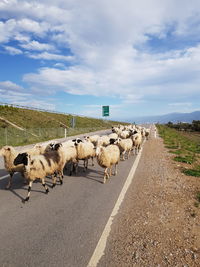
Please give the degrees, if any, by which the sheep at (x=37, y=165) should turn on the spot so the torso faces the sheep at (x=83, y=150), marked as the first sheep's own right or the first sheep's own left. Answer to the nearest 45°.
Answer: approximately 180°

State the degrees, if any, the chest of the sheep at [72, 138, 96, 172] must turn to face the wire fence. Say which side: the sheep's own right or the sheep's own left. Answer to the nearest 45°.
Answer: approximately 90° to the sheep's own right

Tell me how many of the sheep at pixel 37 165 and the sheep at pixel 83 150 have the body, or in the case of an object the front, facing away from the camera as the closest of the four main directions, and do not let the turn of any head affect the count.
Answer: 0

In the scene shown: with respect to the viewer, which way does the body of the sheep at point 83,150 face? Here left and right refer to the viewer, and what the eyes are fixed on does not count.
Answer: facing the viewer and to the left of the viewer

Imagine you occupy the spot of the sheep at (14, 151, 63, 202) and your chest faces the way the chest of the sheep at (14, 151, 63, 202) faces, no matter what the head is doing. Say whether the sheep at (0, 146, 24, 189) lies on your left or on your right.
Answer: on your right

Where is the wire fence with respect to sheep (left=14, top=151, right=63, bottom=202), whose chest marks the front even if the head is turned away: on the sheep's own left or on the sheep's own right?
on the sheep's own right

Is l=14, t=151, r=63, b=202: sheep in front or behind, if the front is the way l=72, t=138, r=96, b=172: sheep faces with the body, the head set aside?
in front

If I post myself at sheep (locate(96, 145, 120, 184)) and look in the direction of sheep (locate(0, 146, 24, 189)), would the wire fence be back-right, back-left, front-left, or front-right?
front-right

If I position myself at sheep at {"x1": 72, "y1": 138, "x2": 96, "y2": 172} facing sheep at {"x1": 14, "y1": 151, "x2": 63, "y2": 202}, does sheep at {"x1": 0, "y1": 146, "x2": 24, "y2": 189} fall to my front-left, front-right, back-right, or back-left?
front-right

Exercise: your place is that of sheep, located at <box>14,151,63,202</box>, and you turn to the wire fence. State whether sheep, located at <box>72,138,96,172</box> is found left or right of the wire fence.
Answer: right
